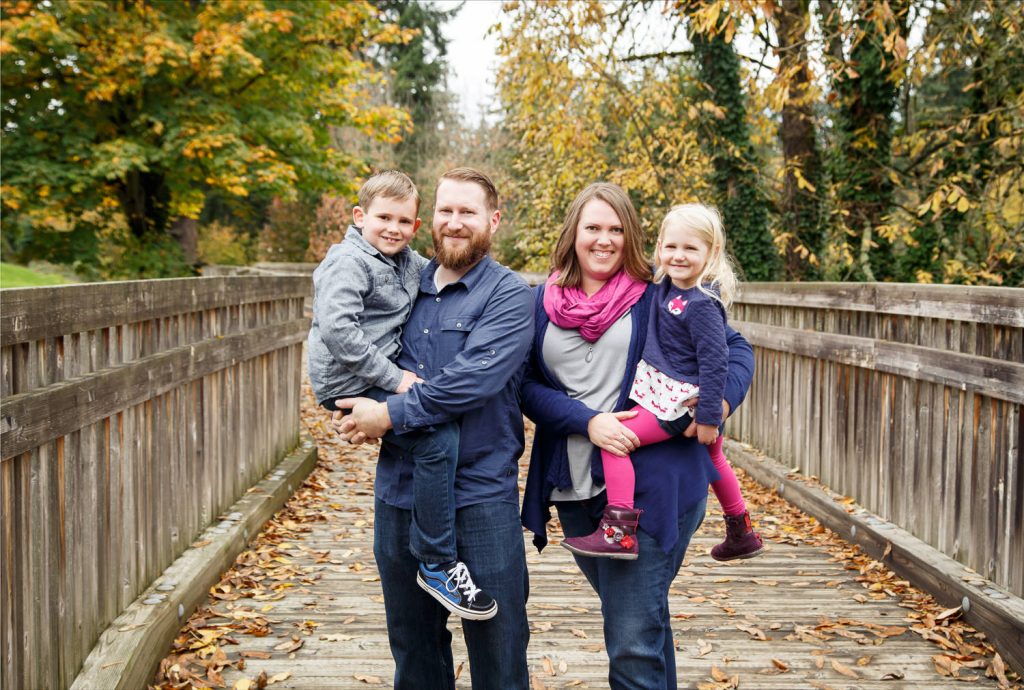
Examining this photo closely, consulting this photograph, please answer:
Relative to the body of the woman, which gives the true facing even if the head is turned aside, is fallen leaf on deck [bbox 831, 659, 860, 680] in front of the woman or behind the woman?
behind

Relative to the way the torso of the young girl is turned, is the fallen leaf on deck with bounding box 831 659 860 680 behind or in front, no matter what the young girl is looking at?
behind

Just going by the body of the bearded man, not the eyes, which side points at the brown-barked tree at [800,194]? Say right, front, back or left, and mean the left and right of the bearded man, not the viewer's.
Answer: back

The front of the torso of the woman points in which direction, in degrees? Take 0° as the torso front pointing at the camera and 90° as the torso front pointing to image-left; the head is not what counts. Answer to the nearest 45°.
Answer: approximately 0°

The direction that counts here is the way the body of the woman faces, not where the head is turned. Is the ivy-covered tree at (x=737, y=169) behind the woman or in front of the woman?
behind

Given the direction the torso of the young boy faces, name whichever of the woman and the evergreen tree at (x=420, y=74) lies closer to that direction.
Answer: the woman

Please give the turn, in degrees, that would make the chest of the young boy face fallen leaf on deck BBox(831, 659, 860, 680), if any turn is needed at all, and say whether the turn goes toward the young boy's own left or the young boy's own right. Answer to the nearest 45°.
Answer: approximately 90° to the young boy's own left

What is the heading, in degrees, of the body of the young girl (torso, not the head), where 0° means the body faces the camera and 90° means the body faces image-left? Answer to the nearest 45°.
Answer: approximately 45°

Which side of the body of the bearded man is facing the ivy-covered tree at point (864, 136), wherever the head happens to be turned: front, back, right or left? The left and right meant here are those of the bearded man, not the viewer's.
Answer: back
